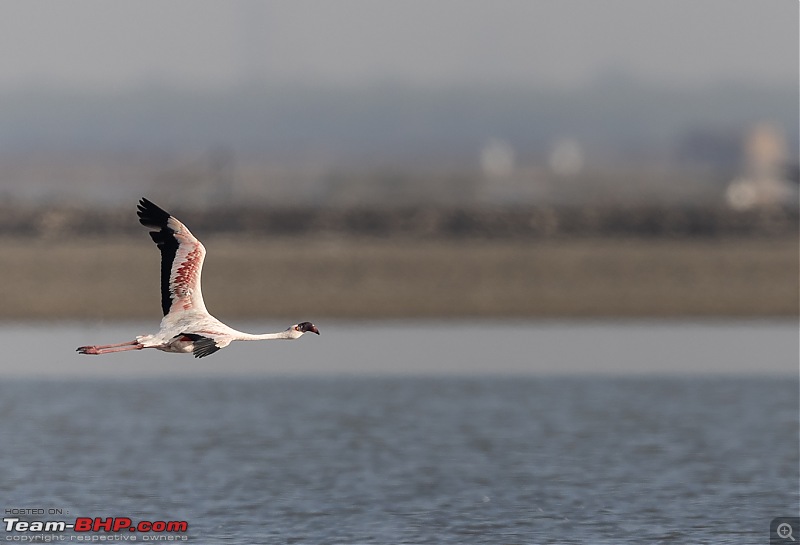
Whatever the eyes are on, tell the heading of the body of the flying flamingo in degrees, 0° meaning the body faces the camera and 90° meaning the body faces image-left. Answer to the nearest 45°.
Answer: approximately 270°
